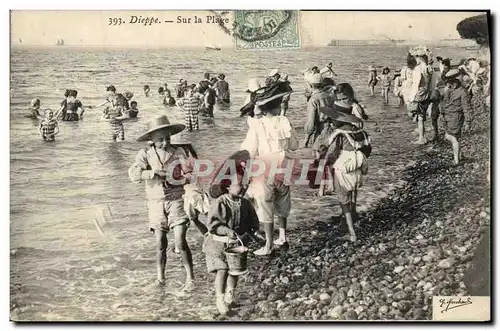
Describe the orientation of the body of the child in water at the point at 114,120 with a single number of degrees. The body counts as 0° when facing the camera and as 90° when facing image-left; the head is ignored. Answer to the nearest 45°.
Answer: approximately 0°

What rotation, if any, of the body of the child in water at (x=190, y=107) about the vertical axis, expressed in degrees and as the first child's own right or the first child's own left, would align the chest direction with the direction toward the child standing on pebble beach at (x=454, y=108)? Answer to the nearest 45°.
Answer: approximately 90° to the first child's own left
